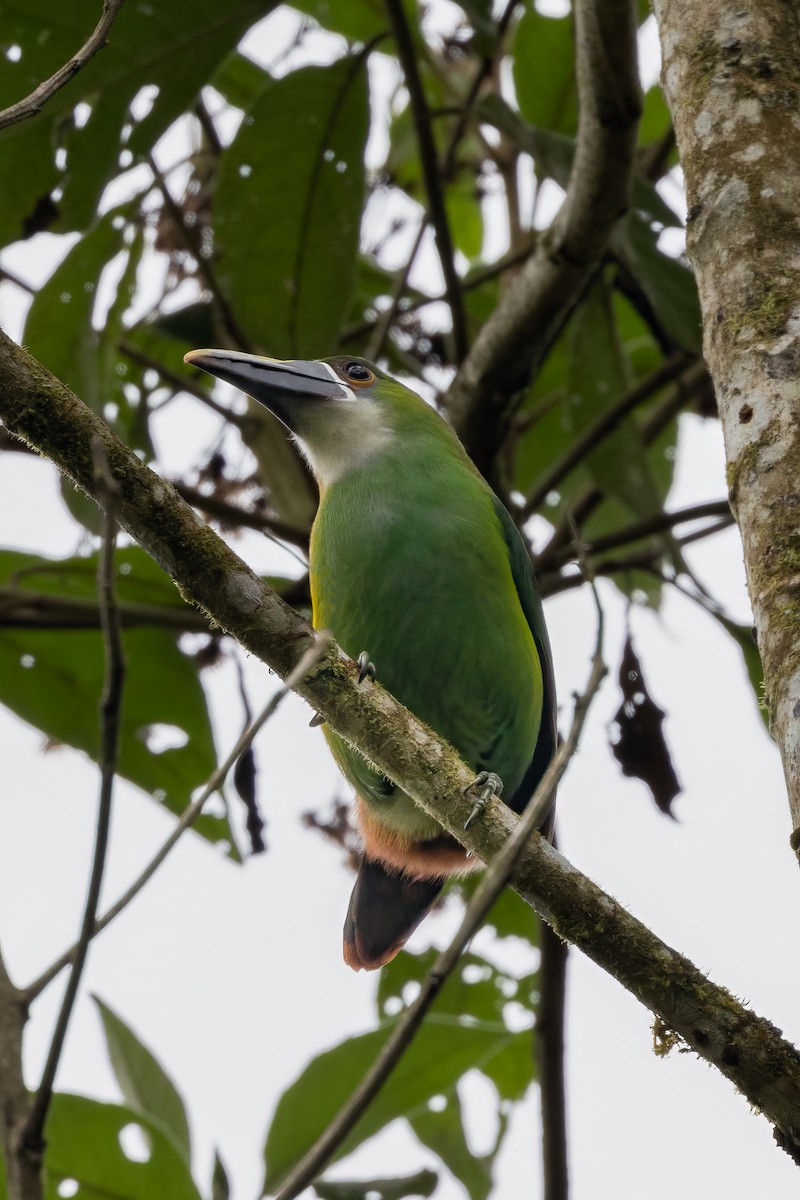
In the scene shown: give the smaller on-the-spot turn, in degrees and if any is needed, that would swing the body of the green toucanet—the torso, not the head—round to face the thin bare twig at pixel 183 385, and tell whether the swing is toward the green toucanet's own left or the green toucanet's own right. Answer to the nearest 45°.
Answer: approximately 90° to the green toucanet's own right

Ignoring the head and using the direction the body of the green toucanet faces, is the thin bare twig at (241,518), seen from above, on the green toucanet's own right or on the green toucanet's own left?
on the green toucanet's own right

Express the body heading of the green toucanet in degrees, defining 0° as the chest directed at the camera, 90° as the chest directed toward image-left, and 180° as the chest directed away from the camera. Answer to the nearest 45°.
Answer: approximately 45°
